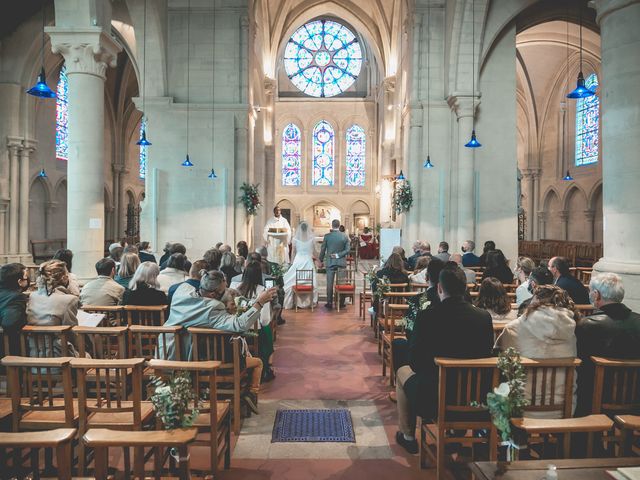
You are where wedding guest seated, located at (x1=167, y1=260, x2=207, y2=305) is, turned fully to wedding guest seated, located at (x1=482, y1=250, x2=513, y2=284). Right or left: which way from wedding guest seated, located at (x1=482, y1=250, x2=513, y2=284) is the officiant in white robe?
left

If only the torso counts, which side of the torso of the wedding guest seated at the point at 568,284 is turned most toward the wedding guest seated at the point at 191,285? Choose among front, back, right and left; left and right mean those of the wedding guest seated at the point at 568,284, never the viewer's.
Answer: left

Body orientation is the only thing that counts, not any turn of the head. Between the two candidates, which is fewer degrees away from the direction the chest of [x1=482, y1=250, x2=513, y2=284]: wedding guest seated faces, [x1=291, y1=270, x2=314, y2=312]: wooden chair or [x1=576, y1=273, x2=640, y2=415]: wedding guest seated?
the wooden chair

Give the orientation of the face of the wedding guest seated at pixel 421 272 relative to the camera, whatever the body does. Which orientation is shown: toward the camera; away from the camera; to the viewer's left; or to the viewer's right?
away from the camera

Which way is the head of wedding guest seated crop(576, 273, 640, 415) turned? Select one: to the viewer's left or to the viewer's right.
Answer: to the viewer's left

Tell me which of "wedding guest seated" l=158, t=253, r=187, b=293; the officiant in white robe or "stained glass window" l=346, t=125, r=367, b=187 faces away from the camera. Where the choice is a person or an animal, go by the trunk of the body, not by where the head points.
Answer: the wedding guest seated

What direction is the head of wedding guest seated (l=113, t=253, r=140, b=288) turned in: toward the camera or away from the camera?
away from the camera

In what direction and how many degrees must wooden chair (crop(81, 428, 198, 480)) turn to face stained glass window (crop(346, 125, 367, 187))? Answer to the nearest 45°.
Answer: approximately 45° to its right

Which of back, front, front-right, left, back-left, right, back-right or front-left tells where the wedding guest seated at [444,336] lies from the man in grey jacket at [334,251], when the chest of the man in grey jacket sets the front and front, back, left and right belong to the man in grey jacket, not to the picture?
back

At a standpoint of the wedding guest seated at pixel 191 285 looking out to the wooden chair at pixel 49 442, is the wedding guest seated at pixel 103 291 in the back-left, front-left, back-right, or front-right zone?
back-right

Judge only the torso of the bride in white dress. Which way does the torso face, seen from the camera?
away from the camera

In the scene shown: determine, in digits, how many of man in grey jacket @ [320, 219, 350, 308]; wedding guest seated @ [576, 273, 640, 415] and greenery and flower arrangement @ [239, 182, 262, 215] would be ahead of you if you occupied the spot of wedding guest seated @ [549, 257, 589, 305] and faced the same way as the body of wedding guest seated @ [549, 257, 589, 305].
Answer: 2

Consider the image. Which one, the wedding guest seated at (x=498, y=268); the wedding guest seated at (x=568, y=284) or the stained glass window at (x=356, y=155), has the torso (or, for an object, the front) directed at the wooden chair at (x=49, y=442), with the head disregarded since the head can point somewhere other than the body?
the stained glass window

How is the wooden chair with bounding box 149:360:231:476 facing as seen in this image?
away from the camera

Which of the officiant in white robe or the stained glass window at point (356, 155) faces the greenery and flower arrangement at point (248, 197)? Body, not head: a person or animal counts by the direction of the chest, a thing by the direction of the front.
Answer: the stained glass window

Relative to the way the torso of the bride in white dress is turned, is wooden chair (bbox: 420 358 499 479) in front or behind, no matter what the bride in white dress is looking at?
behind

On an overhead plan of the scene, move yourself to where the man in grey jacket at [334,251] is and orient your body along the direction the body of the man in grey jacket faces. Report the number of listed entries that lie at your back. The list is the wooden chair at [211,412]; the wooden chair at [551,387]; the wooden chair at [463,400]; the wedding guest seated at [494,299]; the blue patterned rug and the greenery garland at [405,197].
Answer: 5

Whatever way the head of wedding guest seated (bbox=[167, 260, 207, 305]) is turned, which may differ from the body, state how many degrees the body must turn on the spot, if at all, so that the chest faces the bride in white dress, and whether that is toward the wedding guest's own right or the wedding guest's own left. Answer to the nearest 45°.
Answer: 0° — they already face them

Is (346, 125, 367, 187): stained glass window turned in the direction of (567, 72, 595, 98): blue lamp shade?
yes
